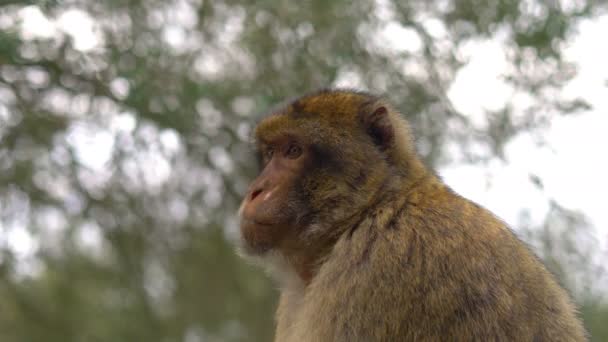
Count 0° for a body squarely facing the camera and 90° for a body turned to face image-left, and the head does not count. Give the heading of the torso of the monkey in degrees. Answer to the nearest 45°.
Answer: approximately 90°
